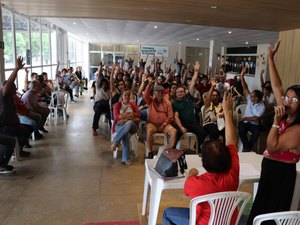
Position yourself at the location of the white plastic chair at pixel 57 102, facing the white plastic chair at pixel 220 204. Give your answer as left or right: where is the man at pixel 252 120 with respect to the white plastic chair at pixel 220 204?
left

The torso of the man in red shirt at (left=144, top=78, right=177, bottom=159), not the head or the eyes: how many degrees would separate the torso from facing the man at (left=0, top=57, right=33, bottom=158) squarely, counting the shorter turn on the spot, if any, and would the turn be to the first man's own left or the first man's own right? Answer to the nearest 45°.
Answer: approximately 90° to the first man's own right

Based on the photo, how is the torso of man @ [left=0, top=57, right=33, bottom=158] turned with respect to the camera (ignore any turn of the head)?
to the viewer's right

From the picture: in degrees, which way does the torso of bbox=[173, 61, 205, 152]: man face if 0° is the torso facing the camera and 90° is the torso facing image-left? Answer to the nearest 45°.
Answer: approximately 0°

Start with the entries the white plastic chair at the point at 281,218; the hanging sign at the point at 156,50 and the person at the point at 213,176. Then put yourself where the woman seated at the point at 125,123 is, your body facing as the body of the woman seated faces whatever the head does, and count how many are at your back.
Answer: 1

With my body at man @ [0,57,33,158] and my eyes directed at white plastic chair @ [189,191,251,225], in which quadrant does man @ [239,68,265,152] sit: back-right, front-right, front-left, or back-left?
front-left

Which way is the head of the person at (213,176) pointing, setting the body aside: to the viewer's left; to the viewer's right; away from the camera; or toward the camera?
away from the camera

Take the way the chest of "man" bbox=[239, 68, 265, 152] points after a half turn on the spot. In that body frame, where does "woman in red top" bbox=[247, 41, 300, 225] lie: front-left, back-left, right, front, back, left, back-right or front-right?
back-right

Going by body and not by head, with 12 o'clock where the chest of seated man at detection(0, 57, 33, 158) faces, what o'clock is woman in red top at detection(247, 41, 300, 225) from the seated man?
The woman in red top is roughly at 2 o'clock from the seated man.

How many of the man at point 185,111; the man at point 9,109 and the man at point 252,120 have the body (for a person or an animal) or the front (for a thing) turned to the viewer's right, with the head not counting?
1

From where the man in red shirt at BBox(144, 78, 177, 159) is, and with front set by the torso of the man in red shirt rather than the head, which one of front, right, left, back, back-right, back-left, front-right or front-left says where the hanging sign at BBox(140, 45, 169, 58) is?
back

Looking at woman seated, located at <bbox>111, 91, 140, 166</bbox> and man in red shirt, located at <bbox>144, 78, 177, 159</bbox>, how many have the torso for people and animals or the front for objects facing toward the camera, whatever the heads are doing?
2

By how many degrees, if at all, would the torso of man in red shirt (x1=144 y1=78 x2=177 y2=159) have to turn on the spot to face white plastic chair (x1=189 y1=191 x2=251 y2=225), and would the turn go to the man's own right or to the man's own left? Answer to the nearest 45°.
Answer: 0° — they already face it

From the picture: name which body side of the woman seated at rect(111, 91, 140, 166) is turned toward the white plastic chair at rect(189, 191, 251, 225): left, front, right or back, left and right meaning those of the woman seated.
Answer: front

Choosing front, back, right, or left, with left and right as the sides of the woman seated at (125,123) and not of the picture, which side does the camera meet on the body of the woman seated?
front

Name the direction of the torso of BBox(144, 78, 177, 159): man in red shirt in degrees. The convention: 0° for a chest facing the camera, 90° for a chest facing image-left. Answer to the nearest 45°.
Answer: approximately 0°

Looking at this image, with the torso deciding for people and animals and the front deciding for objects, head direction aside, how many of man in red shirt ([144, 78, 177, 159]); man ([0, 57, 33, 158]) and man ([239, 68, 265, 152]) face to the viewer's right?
1
